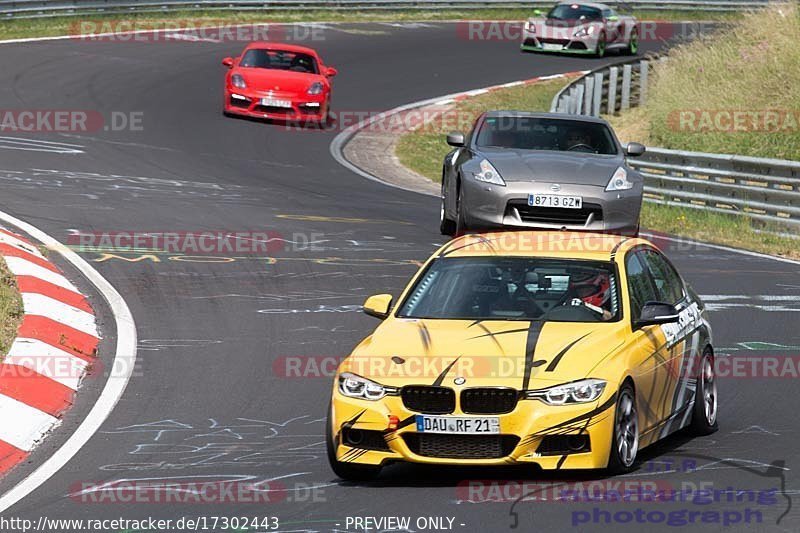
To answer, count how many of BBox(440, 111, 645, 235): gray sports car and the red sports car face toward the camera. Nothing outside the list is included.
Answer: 2

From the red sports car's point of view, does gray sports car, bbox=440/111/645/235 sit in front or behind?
in front

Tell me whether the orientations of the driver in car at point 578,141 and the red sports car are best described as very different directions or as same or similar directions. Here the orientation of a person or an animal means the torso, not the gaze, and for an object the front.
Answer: same or similar directions

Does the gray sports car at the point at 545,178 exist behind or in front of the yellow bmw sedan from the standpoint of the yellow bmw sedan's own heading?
behind

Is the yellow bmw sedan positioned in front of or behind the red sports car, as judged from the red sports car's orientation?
in front

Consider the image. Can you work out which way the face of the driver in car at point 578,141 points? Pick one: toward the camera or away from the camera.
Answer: toward the camera

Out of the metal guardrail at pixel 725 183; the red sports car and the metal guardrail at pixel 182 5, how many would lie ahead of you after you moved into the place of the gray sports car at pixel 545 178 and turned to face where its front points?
0

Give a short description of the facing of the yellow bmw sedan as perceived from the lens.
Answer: facing the viewer and to the left of the viewer

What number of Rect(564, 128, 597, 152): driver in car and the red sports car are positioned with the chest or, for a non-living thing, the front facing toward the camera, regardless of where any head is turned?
2

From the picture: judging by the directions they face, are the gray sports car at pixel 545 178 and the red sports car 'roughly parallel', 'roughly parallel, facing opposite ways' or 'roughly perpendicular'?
roughly parallel

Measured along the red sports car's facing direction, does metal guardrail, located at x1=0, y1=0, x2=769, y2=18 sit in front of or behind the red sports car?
behind

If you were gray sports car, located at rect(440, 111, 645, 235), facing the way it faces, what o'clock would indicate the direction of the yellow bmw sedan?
The yellow bmw sedan is roughly at 12 o'clock from the gray sports car.

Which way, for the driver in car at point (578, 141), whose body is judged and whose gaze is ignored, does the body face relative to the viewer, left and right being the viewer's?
facing the viewer

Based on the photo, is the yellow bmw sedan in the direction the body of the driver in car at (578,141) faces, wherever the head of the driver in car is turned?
yes

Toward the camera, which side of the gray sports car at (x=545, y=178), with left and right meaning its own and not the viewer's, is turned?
front
